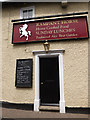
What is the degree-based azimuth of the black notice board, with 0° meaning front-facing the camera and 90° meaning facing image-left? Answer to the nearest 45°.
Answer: approximately 0°
